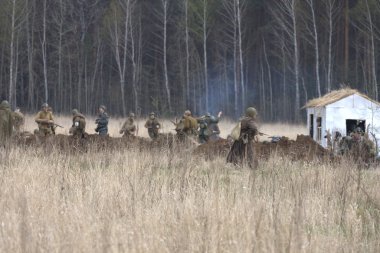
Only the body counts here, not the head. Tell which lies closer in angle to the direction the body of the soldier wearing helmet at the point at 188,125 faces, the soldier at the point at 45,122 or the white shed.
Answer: the soldier

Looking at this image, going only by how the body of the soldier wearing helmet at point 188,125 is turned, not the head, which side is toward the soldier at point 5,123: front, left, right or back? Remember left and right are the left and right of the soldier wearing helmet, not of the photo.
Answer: front

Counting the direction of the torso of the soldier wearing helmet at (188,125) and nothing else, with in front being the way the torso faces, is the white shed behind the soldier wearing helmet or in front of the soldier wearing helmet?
behind

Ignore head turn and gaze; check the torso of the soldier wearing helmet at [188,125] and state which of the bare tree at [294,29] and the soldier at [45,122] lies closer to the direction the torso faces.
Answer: the soldier
